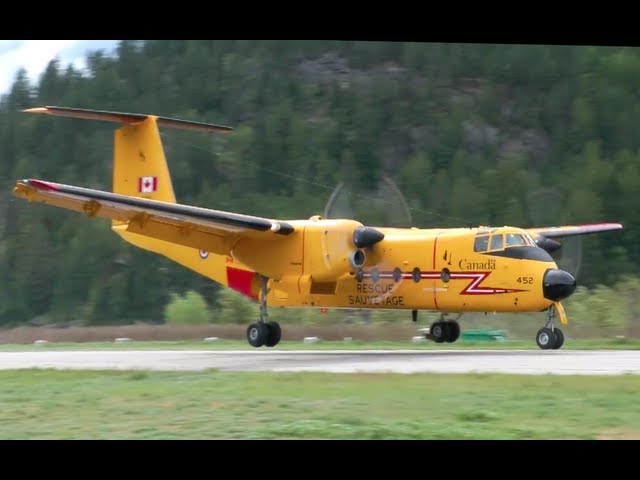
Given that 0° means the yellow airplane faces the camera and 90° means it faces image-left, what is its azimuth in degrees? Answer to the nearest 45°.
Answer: approximately 315°
